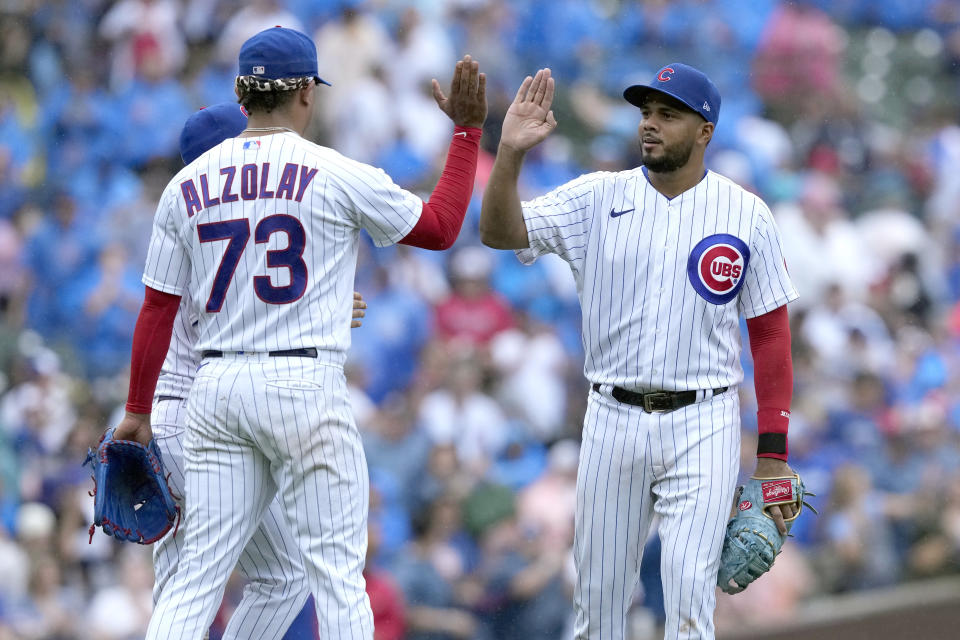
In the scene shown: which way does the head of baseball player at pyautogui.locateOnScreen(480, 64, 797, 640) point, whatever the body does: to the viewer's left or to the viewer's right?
to the viewer's left

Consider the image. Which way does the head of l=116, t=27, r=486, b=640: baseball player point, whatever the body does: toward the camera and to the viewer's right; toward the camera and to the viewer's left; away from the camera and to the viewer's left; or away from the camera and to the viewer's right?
away from the camera and to the viewer's right

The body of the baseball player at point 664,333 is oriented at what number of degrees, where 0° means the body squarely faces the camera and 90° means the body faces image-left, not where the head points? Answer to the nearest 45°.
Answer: approximately 0°

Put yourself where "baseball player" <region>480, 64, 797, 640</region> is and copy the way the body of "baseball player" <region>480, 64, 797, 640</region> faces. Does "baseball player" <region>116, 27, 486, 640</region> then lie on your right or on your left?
on your right

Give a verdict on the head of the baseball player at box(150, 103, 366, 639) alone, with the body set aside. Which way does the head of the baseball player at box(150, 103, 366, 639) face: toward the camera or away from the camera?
away from the camera

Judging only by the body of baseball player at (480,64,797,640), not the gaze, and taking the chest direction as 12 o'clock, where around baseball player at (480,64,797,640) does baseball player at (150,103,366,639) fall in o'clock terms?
baseball player at (150,103,366,639) is roughly at 3 o'clock from baseball player at (480,64,797,640).
